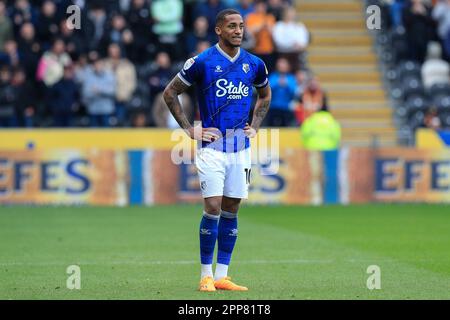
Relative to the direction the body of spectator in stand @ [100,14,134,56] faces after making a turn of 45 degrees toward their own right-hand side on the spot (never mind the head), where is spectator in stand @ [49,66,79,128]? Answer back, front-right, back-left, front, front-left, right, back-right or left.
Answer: front

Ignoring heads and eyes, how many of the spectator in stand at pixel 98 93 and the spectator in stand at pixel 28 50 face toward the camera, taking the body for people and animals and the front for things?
2

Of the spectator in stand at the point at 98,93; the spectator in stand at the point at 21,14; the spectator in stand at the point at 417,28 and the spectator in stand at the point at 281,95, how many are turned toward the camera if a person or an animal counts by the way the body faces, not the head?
4

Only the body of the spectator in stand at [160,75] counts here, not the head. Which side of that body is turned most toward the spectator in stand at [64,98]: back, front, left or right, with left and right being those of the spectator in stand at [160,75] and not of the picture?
right

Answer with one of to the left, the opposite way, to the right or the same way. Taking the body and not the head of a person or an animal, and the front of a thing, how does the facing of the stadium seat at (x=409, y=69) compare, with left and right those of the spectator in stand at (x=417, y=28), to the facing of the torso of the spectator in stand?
the same way

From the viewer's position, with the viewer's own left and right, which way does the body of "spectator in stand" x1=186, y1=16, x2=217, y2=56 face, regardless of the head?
facing the viewer

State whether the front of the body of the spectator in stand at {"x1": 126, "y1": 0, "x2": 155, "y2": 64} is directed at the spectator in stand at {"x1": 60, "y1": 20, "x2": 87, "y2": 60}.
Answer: no

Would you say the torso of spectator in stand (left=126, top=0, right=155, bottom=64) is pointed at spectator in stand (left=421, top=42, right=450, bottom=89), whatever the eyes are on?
no

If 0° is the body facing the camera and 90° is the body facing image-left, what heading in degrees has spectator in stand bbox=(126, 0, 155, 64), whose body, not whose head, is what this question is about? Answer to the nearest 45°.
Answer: approximately 0°

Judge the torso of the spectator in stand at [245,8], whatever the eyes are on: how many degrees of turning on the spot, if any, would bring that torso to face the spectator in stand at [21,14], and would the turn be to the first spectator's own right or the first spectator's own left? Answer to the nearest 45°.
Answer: approximately 90° to the first spectator's own right

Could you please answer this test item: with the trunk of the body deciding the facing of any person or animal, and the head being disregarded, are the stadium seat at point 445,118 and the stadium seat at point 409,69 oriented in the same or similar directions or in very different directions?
same or similar directions

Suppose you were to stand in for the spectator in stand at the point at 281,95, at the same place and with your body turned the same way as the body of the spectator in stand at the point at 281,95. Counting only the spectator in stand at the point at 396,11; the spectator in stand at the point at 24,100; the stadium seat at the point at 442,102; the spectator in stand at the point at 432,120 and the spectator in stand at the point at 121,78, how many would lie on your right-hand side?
2

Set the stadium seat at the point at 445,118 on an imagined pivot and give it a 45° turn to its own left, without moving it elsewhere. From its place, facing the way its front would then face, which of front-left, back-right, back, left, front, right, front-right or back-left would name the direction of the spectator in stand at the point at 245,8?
back-right

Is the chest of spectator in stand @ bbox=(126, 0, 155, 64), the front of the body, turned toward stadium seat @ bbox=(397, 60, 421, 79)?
no

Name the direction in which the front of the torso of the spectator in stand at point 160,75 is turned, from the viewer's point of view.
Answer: toward the camera

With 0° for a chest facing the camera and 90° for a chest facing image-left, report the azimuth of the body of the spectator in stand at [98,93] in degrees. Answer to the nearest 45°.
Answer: approximately 0°
